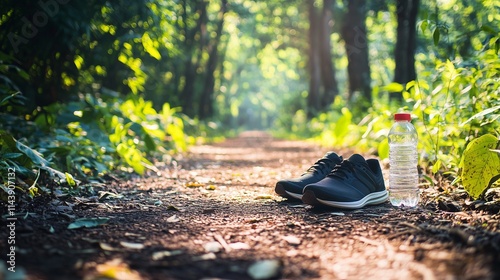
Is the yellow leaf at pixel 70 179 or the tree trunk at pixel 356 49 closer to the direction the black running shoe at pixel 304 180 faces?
the yellow leaf

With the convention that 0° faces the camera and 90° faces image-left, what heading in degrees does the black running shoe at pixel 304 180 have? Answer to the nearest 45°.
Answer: approximately 45°

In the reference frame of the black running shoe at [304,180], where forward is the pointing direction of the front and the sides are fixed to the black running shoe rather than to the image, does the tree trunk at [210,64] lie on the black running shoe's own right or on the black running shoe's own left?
on the black running shoe's own right

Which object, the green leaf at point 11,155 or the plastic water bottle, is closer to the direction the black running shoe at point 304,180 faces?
the green leaf

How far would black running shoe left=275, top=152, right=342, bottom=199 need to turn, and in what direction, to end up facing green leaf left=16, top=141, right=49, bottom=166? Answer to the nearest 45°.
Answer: approximately 45° to its right

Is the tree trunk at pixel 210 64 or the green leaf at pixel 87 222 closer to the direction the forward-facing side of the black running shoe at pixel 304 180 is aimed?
the green leaf

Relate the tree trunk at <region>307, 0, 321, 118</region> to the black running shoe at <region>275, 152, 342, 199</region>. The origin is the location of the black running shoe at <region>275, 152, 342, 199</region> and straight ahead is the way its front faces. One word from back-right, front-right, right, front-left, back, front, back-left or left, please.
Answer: back-right

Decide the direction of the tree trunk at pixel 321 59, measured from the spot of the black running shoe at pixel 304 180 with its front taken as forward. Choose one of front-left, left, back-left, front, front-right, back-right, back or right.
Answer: back-right

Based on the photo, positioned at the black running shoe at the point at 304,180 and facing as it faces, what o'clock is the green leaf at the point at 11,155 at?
The green leaf is roughly at 1 o'clock from the black running shoe.

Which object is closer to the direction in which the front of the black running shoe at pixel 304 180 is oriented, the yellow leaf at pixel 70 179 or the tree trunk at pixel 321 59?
the yellow leaf

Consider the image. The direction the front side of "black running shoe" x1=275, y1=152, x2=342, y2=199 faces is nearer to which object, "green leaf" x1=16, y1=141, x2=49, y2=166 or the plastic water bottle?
the green leaf

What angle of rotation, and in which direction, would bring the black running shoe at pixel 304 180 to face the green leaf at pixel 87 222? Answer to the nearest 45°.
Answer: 0° — it already faces it

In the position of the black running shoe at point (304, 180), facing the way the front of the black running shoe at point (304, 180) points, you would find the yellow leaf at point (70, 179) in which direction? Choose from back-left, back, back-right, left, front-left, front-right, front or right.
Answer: front-right
